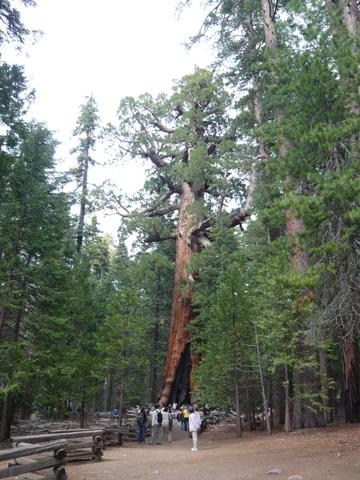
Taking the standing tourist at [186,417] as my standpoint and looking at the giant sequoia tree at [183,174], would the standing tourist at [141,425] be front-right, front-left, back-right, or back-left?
back-left

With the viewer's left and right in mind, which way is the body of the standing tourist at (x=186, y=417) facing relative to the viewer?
facing away from the viewer

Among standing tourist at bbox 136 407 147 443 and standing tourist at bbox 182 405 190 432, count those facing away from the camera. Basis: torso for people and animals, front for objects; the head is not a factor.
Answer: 2

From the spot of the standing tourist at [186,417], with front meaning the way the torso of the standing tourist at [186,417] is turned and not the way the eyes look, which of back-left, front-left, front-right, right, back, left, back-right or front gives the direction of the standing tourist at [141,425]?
back-left

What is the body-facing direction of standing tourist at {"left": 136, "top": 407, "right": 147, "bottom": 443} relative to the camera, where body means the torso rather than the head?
away from the camera
